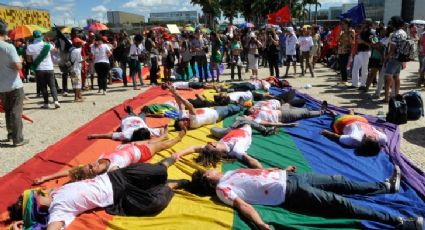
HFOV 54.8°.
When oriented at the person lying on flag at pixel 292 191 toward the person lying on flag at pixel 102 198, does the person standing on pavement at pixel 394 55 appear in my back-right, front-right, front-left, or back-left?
back-right

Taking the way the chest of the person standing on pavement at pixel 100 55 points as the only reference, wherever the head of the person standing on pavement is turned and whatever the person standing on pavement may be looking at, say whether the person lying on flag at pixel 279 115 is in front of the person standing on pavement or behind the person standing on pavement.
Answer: in front

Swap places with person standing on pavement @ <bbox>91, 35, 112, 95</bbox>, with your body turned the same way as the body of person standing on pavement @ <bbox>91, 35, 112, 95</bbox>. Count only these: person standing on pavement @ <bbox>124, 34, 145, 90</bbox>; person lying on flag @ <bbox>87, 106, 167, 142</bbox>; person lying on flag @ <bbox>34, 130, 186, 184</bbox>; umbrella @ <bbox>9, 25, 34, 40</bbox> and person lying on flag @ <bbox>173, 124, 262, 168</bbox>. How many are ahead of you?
3

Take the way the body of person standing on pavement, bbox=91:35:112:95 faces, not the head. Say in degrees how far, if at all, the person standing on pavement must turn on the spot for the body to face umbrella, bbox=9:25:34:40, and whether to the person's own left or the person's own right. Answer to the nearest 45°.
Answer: approximately 135° to the person's own right

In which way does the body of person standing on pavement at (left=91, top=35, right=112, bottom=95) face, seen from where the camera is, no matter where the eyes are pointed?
toward the camera

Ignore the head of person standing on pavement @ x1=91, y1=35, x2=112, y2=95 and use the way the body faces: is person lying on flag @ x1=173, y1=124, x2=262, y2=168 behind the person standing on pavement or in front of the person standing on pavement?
in front

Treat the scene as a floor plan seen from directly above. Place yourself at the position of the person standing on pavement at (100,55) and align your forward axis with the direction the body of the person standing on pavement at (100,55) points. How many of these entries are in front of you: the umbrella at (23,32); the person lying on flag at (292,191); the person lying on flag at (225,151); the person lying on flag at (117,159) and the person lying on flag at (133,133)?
4

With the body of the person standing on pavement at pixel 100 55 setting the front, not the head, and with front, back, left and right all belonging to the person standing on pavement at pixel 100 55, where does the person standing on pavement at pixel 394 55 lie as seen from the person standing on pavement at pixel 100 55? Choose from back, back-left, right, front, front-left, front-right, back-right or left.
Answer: front-left

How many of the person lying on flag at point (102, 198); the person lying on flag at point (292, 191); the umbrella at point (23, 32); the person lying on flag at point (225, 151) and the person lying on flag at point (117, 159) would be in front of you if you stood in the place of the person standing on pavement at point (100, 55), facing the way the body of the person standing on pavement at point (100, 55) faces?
4

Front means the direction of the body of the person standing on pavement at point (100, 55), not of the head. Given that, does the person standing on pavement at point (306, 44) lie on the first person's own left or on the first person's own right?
on the first person's own left

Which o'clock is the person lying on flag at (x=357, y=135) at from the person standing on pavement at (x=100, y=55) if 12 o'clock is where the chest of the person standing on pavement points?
The person lying on flag is roughly at 11 o'clock from the person standing on pavement.

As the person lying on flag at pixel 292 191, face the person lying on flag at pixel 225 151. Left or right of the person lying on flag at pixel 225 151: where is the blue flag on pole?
right

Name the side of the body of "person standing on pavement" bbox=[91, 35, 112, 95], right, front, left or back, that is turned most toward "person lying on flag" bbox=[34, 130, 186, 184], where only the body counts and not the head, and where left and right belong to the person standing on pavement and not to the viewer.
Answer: front

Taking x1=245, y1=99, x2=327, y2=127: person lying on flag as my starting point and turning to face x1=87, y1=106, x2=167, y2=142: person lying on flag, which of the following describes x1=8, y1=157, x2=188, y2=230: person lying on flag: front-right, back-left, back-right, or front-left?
front-left

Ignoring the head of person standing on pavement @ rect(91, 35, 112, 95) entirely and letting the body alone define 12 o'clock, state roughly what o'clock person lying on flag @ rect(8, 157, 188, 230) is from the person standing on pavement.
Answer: The person lying on flag is roughly at 12 o'clock from the person standing on pavement.
